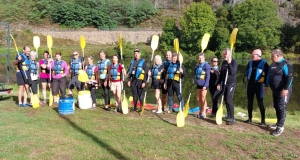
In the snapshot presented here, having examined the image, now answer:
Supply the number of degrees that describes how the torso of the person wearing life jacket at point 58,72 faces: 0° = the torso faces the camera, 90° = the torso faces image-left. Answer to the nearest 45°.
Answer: approximately 0°

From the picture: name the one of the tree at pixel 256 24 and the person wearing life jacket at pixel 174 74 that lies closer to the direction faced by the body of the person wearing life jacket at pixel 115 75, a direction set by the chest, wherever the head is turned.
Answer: the person wearing life jacket

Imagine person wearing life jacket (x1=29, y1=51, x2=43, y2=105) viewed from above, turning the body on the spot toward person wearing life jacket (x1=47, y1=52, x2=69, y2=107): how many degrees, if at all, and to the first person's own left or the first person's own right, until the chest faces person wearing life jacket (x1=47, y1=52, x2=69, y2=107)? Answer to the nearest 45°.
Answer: approximately 90° to the first person's own left

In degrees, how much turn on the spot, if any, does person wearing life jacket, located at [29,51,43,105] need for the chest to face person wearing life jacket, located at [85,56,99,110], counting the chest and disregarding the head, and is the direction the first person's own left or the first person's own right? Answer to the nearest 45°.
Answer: approximately 45° to the first person's own left

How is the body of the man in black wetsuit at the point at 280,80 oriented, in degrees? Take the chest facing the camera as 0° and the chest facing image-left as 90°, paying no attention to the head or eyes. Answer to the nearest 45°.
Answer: approximately 45°

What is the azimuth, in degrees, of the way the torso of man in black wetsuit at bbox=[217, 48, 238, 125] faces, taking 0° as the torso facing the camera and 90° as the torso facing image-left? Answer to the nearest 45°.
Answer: approximately 45°

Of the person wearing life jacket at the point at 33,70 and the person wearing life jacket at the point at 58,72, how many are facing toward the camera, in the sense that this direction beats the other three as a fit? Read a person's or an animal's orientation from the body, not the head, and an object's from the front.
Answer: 2

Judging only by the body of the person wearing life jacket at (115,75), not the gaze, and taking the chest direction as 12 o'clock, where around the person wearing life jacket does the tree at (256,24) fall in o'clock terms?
The tree is roughly at 7 o'clock from the person wearing life jacket.

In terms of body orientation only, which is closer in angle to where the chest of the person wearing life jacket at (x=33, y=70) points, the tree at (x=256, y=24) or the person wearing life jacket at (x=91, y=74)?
the person wearing life jacket
